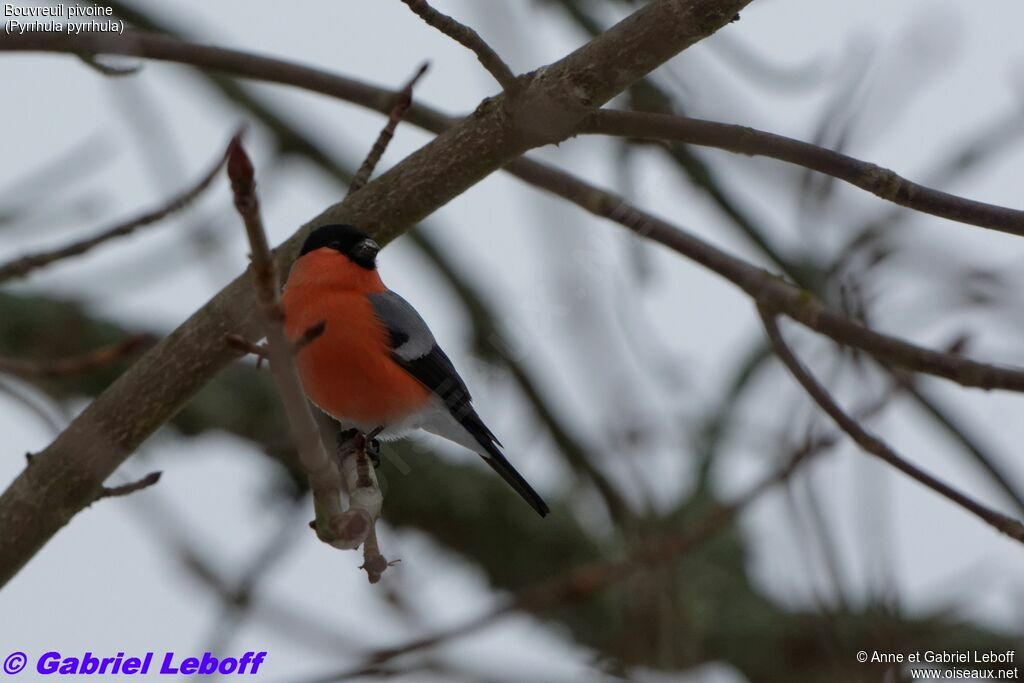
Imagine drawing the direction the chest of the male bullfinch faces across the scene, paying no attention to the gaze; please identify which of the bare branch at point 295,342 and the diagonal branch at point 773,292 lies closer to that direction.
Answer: the bare branch

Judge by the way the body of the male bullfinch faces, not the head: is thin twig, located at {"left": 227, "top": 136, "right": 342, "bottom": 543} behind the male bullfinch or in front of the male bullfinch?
in front

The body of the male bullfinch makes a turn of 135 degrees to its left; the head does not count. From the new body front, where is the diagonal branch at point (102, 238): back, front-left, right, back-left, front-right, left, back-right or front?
back

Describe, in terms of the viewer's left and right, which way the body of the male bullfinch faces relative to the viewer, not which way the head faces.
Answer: facing the viewer and to the left of the viewer
